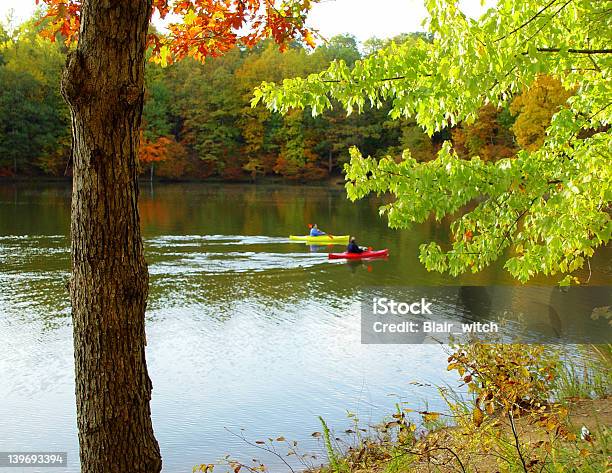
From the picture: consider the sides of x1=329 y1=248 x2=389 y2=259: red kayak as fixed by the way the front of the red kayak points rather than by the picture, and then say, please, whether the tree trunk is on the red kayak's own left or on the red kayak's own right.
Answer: on the red kayak's own right

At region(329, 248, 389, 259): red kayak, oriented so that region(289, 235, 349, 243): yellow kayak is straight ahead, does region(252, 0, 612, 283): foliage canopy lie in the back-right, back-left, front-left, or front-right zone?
back-left

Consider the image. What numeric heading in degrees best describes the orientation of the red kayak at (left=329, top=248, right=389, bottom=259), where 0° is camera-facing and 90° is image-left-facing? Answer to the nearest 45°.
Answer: approximately 270°

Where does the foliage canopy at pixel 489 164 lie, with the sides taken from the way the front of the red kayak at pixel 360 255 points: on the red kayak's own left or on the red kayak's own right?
on the red kayak's own right
